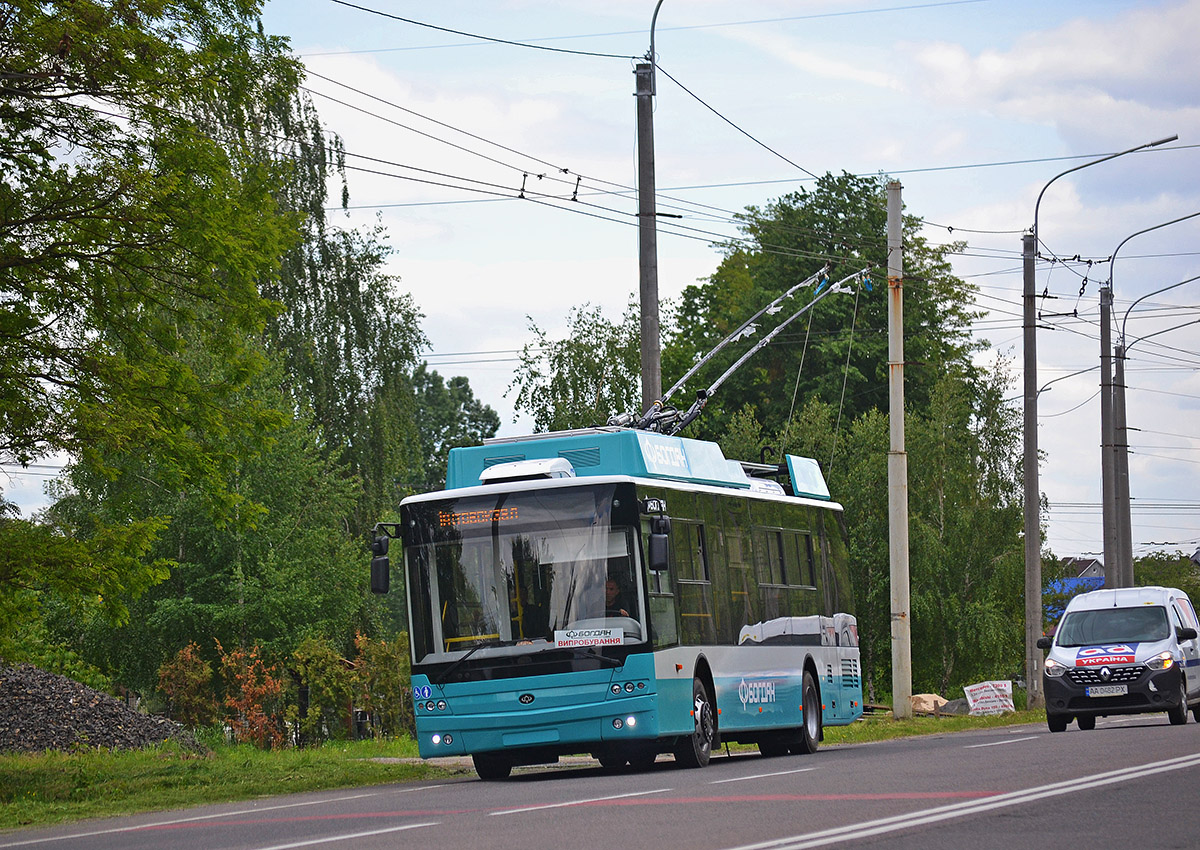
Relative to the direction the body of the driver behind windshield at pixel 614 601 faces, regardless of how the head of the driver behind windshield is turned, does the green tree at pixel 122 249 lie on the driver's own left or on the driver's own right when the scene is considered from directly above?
on the driver's own right

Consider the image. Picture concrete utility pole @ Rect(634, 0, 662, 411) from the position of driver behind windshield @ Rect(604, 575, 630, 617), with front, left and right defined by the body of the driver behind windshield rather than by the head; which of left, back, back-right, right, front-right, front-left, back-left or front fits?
back-right

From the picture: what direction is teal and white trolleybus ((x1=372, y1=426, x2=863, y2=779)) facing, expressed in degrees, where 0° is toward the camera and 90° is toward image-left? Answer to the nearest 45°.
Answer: approximately 45°

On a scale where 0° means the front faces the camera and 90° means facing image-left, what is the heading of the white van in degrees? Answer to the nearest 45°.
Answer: approximately 0°

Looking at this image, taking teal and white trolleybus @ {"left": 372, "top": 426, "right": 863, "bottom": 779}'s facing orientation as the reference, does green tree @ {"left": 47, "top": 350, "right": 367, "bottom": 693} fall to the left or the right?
on its right
